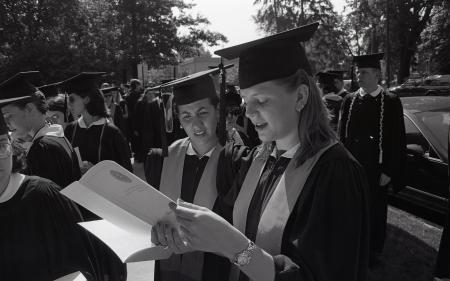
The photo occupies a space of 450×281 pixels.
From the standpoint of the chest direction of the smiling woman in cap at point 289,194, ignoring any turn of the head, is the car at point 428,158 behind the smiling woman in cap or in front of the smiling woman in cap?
behind

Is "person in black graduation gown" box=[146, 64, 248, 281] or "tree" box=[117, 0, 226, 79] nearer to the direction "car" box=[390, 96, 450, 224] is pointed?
the person in black graduation gown

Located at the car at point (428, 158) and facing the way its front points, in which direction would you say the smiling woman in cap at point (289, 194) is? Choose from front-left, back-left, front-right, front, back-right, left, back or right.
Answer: front-right

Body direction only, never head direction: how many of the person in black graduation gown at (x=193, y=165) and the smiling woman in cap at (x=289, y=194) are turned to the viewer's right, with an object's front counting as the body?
0

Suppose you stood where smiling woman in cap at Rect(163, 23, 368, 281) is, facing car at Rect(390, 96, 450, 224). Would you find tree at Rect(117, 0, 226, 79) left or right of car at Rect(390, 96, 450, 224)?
left

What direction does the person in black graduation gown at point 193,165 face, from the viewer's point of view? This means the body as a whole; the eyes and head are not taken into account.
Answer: toward the camera

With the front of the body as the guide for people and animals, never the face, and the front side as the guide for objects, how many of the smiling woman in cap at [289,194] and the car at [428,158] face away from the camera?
0

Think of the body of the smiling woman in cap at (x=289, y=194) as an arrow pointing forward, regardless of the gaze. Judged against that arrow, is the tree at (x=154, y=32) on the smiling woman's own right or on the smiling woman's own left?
on the smiling woman's own right

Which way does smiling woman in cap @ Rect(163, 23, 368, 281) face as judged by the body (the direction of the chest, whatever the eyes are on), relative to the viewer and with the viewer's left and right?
facing the viewer and to the left of the viewer

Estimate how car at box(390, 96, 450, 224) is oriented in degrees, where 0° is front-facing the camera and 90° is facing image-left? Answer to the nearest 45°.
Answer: approximately 315°
